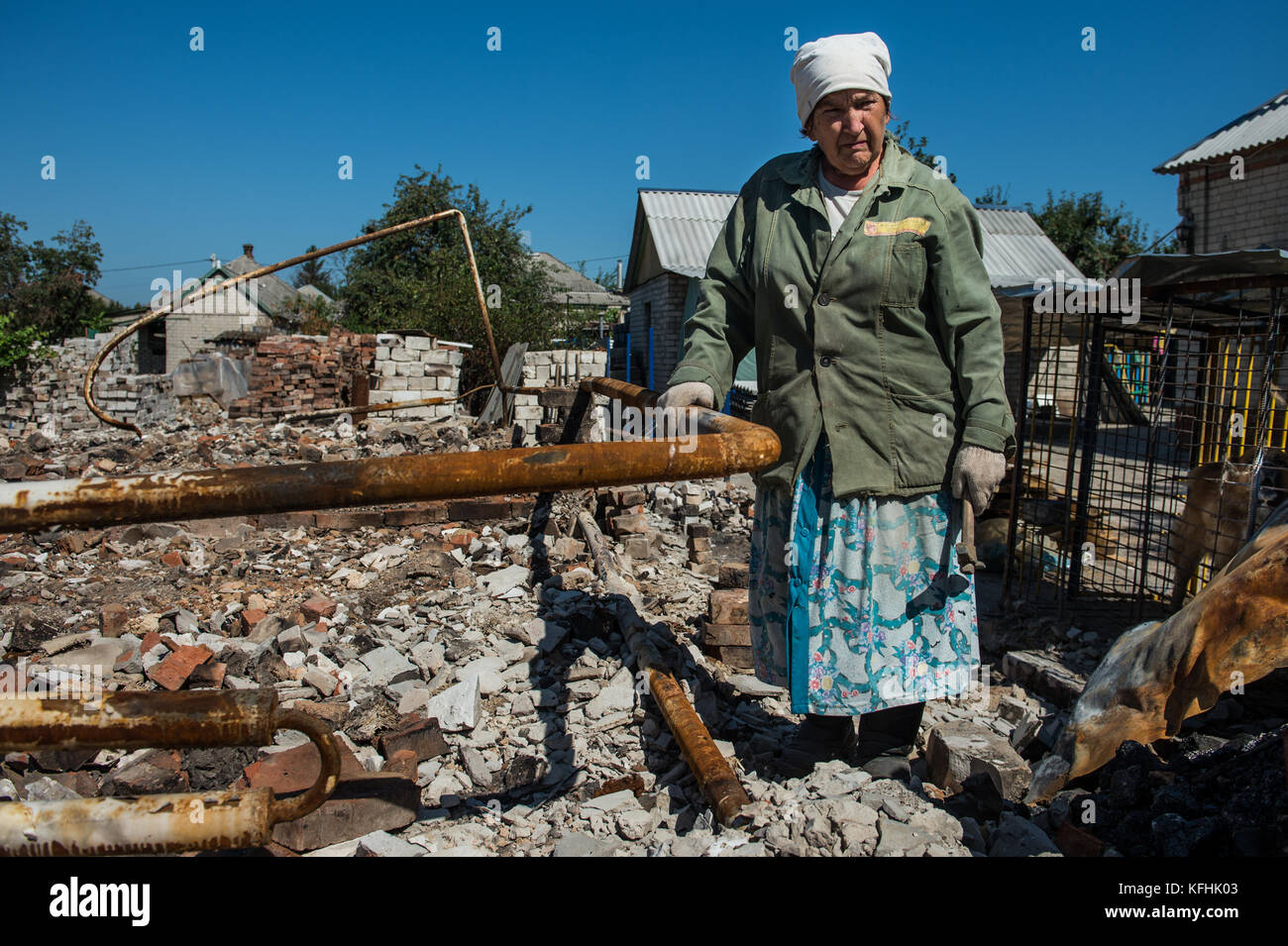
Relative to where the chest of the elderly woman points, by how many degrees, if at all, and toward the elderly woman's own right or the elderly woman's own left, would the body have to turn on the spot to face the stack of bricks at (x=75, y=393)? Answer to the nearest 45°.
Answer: approximately 135° to the elderly woman's own right

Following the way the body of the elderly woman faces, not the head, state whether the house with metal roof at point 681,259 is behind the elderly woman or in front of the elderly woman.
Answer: behind

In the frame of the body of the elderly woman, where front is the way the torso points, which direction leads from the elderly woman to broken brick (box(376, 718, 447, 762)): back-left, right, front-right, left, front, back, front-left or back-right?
right

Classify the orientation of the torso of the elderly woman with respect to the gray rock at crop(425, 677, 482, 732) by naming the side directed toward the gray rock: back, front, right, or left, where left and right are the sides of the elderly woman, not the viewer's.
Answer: right

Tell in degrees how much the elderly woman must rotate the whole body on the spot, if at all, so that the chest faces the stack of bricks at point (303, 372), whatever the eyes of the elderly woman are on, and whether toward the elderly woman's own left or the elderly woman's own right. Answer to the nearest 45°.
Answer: approximately 135° to the elderly woman's own right

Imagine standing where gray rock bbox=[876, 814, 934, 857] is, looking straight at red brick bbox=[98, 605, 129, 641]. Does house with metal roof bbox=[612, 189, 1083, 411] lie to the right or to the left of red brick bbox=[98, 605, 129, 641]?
right

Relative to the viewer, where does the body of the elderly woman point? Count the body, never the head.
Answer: toward the camera

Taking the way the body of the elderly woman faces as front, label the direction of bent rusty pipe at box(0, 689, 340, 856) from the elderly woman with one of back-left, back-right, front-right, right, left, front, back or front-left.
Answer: front-right

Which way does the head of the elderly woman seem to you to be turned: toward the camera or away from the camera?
toward the camera
